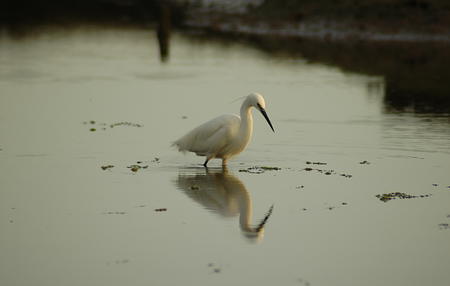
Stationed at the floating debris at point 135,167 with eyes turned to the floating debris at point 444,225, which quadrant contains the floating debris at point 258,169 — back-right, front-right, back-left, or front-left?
front-left

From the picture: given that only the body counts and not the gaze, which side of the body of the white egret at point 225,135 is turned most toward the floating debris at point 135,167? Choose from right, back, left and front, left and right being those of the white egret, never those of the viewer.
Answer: back

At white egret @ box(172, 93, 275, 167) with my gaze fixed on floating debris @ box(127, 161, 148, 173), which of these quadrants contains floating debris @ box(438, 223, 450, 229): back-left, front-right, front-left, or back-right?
back-left

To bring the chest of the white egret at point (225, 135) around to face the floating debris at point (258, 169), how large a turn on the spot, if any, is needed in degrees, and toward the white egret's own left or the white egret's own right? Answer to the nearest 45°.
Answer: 0° — it already faces it

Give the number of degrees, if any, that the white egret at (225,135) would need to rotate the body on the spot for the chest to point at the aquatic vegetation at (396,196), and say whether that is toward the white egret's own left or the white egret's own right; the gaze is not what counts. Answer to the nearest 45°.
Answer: approximately 45° to the white egret's own right

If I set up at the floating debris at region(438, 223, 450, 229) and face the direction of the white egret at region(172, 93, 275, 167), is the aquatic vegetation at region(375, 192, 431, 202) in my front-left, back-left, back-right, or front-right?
front-right

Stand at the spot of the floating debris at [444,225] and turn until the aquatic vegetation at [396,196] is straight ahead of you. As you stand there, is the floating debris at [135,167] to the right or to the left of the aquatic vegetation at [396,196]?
left

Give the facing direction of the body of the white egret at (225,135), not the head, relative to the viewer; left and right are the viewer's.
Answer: facing to the right of the viewer

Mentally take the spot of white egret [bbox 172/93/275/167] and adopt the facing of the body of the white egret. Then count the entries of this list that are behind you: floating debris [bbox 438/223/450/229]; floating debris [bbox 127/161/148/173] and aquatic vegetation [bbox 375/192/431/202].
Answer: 1

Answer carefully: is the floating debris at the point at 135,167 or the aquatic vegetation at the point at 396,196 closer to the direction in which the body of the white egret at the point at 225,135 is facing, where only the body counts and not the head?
the aquatic vegetation

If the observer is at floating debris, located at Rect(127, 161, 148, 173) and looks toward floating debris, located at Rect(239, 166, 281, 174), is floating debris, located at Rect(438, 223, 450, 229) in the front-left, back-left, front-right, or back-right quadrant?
front-right
